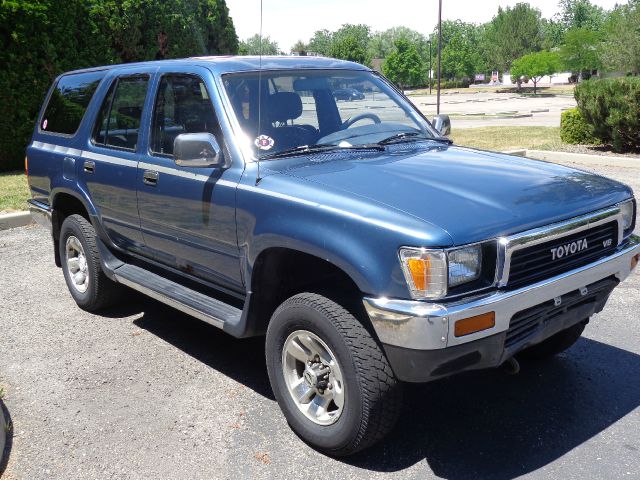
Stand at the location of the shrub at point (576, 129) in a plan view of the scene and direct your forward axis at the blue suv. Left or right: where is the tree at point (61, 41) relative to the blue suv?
right

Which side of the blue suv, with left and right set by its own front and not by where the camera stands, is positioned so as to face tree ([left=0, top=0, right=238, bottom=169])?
back

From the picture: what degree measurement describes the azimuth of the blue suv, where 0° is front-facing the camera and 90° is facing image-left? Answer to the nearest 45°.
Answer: approximately 315°

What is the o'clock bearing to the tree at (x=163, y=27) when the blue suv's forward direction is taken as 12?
The tree is roughly at 7 o'clock from the blue suv.

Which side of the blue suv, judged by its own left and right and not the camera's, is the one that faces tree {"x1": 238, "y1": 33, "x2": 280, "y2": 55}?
back

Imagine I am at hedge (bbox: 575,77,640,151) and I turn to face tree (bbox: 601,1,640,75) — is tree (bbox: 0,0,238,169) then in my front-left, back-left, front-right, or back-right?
back-left

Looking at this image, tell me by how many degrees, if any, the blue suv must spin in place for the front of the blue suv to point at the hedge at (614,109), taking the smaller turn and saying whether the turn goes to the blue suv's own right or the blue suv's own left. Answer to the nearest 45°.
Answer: approximately 90° to the blue suv's own left
